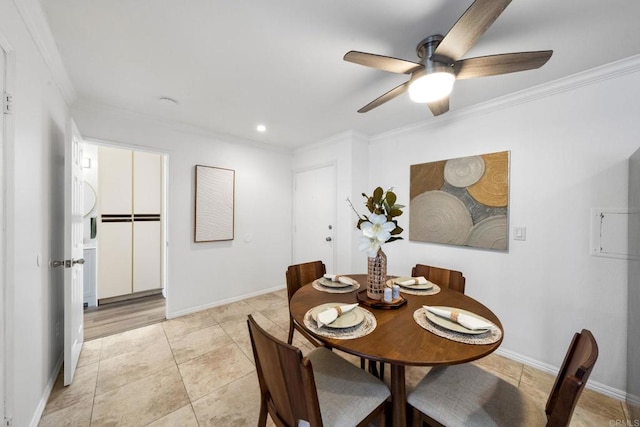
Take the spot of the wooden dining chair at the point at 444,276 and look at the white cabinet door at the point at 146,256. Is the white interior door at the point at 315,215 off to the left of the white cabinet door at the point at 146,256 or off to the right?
right

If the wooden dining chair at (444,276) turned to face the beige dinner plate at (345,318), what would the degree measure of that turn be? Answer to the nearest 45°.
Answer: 0° — it already faces it

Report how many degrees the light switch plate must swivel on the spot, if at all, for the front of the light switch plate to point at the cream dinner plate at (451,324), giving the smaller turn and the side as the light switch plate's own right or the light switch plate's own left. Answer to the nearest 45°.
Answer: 0° — it already faces it

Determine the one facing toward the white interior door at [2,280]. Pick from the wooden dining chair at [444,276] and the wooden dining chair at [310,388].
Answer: the wooden dining chair at [444,276]

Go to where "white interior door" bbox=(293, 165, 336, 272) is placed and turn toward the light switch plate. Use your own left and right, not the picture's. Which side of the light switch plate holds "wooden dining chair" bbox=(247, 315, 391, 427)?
right

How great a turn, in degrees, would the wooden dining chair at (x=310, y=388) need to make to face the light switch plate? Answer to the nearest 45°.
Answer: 0° — it already faces it

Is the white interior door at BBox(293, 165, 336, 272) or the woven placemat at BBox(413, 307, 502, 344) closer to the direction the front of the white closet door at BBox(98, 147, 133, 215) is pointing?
the woven placemat

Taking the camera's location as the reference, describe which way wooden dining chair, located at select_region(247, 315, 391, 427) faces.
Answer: facing away from the viewer and to the right of the viewer

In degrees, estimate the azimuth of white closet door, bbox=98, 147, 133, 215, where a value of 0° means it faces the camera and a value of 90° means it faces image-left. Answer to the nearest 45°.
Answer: approximately 0°

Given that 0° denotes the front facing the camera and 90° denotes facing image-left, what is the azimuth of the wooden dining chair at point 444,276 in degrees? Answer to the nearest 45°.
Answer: approximately 45°

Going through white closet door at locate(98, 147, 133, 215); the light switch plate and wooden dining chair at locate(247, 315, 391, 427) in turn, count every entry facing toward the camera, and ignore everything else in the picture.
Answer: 2

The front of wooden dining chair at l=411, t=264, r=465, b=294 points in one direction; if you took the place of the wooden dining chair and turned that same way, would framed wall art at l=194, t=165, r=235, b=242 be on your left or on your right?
on your right

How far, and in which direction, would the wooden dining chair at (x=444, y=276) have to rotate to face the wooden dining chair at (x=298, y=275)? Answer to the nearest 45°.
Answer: approximately 45° to its right
